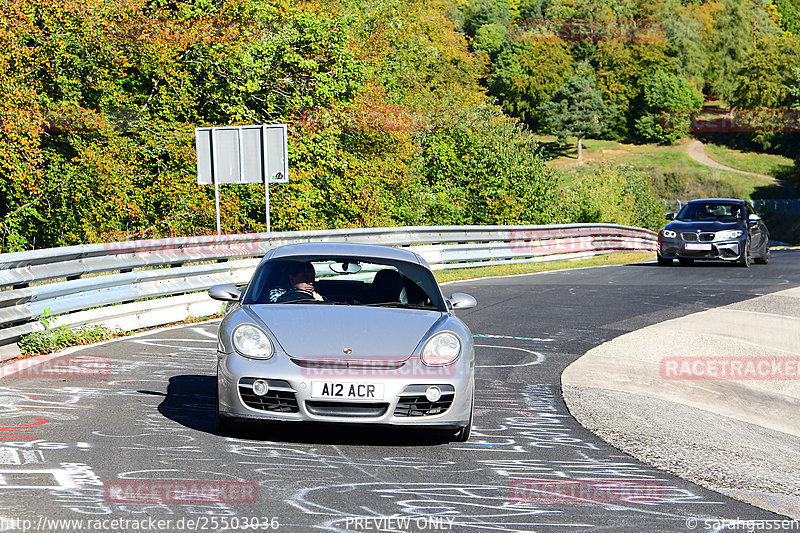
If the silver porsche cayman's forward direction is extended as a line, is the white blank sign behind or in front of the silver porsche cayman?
behind

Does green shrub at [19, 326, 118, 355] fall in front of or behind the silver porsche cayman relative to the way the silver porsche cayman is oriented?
behind

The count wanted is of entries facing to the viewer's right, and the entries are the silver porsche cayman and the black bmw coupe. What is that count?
0

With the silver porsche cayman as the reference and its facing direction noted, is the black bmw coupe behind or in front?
behind

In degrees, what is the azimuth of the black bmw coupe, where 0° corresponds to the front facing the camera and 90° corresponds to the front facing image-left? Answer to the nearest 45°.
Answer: approximately 45°

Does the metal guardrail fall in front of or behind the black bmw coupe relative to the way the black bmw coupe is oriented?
in front

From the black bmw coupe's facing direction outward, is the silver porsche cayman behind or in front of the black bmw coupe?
in front

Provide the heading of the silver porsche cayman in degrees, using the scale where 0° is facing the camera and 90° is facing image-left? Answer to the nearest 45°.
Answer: approximately 0°
